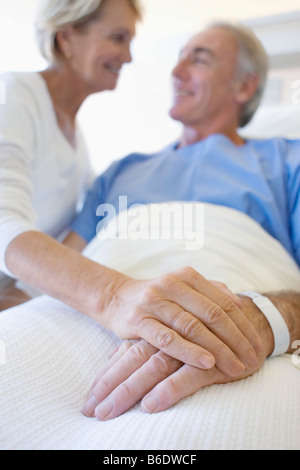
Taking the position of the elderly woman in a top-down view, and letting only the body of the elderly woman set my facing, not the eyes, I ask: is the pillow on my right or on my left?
on my left

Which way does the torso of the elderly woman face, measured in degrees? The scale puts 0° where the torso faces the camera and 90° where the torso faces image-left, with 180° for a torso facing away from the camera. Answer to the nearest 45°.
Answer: approximately 315°
